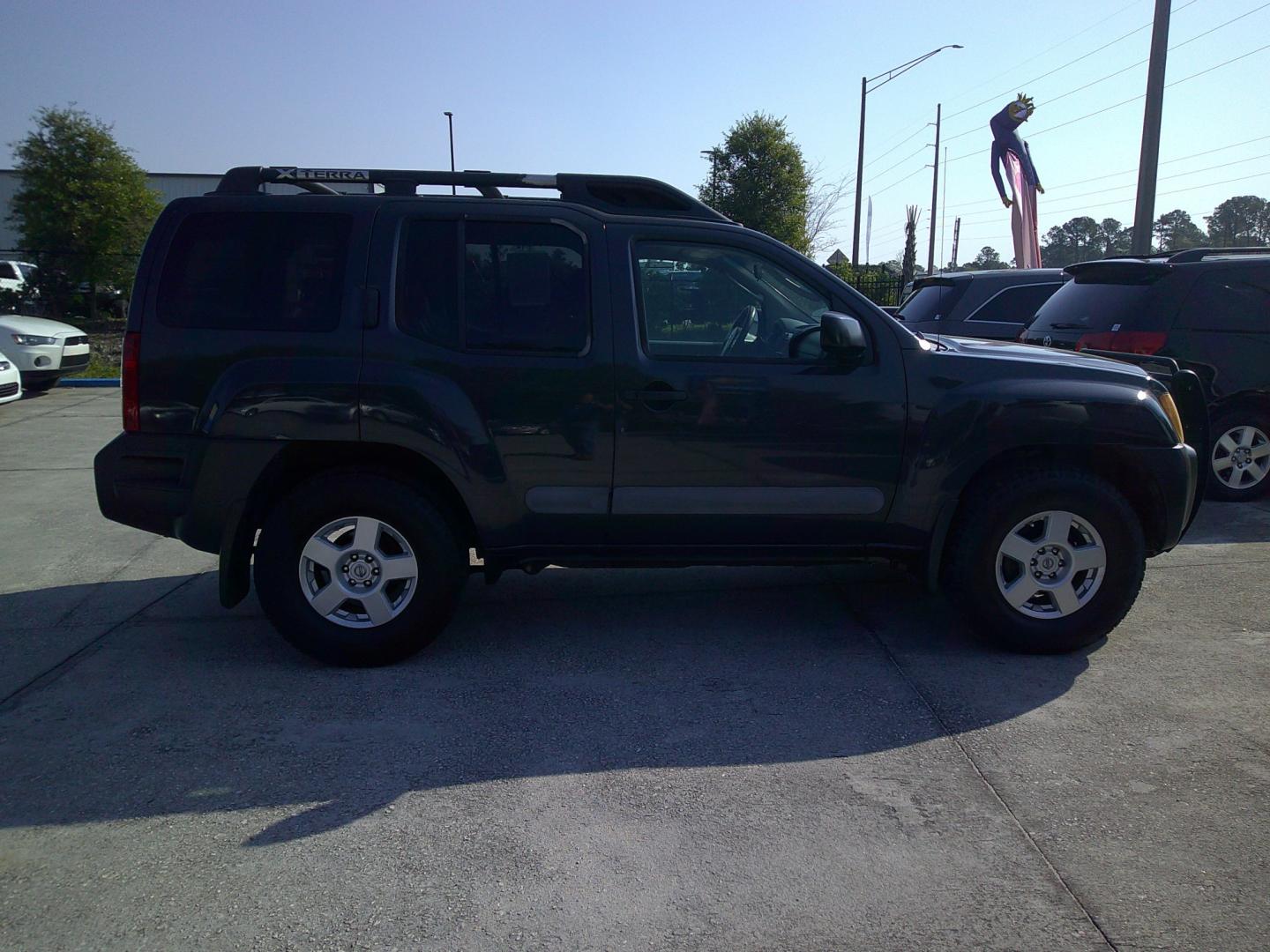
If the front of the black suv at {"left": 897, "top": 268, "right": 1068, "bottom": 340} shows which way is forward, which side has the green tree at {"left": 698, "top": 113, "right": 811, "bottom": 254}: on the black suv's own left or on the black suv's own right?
on the black suv's own left

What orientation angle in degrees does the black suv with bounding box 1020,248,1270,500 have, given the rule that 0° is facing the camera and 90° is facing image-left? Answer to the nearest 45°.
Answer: approximately 225°

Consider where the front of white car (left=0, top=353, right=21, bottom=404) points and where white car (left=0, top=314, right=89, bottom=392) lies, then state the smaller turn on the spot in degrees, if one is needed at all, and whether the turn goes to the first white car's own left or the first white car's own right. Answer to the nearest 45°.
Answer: approximately 135° to the first white car's own left

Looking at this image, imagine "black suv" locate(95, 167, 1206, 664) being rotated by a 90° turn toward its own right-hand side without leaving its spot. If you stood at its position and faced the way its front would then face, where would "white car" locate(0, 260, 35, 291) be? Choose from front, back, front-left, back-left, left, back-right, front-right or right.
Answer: back-right

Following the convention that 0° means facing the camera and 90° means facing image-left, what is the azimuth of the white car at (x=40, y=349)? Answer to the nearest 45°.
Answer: approximately 315°

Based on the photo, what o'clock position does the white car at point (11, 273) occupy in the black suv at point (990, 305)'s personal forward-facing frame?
The white car is roughly at 8 o'clock from the black suv.

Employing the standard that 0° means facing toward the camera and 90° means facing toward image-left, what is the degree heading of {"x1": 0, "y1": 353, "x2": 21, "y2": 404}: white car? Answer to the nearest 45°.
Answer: approximately 315°

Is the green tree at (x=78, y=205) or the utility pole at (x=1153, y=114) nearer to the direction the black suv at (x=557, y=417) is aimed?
the utility pole

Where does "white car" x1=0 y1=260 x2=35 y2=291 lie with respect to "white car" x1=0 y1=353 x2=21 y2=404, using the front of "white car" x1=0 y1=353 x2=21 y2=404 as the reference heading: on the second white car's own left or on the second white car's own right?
on the second white car's own left

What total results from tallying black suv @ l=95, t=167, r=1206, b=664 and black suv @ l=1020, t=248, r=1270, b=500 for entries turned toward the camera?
0

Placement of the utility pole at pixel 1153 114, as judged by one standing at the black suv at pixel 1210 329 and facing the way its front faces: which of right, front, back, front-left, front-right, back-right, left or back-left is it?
front-left

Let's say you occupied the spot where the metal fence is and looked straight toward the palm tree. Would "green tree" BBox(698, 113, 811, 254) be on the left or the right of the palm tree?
left

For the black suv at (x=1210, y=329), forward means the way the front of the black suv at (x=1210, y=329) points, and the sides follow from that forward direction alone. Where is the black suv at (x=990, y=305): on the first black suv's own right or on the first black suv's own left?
on the first black suv's own left
